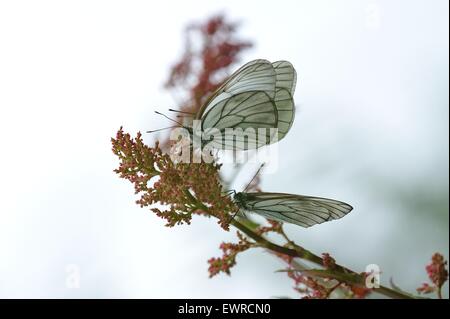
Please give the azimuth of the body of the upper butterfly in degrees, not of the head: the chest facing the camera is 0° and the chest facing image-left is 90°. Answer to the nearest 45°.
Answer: approximately 90°
